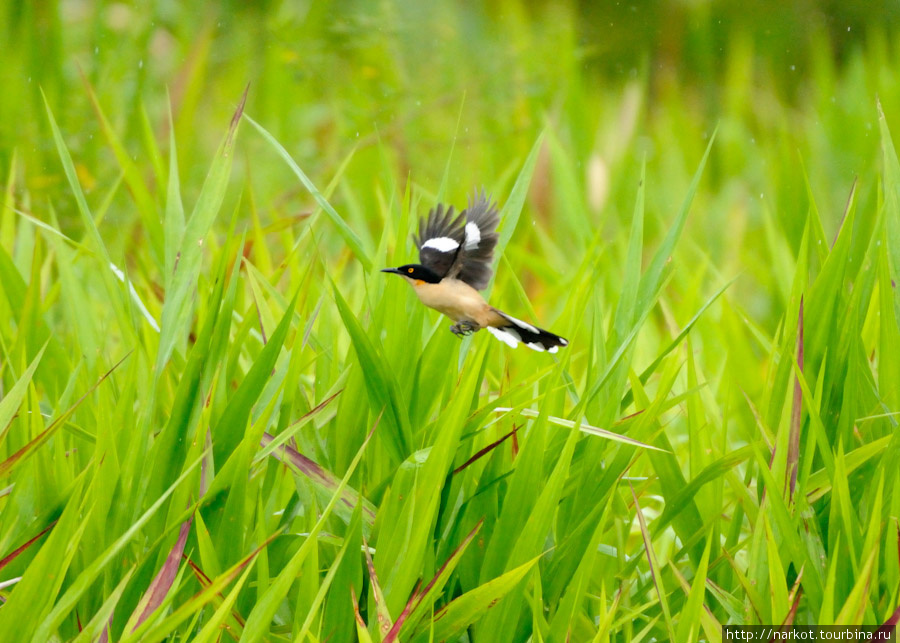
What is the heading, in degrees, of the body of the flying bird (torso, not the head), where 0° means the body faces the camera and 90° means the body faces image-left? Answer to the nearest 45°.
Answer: approximately 90°
